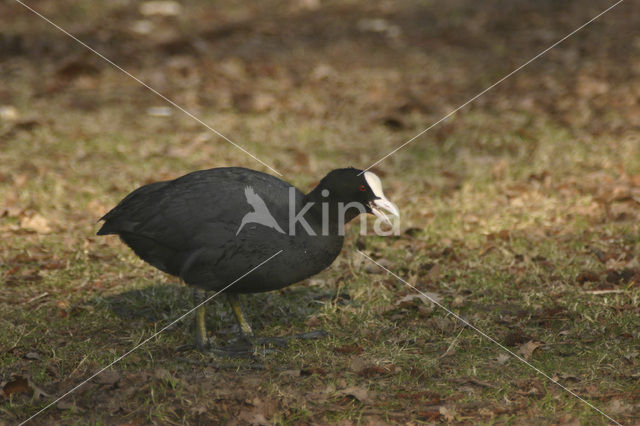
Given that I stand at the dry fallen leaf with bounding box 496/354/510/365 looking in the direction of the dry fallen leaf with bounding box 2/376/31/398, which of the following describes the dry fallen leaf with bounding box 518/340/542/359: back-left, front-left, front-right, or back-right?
back-right

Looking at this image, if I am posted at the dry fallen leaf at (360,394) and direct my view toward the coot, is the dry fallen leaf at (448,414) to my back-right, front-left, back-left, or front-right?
back-right

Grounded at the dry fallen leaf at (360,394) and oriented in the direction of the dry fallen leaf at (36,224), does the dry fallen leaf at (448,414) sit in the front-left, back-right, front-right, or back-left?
back-right

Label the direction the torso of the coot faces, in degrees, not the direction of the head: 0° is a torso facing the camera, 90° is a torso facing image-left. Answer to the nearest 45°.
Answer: approximately 270°

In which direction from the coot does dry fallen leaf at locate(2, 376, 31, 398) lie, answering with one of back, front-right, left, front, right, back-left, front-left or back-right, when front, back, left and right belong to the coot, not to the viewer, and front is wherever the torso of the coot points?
back-right

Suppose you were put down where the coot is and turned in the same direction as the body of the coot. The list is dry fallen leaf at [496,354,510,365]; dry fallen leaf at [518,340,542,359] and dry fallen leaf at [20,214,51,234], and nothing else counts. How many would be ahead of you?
2

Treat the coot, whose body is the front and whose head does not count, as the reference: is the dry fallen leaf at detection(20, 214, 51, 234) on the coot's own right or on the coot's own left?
on the coot's own left

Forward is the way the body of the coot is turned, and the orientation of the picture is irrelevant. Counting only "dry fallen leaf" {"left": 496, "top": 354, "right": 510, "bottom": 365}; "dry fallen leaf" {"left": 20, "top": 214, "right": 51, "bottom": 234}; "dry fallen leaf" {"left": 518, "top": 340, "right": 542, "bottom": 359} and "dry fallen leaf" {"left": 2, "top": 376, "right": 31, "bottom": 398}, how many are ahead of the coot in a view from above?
2
